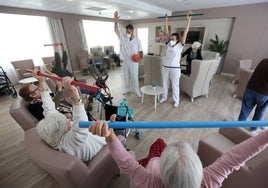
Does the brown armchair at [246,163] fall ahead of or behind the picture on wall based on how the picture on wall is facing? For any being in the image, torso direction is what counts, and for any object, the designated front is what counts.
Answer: ahead

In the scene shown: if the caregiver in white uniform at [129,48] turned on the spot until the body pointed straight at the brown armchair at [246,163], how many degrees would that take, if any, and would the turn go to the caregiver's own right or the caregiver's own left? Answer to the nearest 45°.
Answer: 0° — they already face it

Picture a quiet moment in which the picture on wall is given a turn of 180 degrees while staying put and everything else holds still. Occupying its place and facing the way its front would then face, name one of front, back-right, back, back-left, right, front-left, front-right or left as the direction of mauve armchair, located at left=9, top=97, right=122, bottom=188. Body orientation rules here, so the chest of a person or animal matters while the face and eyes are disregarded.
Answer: back

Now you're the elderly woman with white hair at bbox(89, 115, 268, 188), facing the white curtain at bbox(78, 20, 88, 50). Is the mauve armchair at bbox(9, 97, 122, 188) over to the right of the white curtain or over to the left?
left

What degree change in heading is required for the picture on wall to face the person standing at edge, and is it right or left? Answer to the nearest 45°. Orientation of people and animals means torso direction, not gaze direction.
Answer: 0° — it already faces them

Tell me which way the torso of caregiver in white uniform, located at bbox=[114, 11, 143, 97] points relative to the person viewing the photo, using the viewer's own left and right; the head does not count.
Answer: facing the viewer

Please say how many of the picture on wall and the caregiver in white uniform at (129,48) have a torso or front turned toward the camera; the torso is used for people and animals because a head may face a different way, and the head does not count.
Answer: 2

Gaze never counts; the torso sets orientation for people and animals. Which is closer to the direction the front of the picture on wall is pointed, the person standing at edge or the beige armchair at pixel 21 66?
the person standing at edge

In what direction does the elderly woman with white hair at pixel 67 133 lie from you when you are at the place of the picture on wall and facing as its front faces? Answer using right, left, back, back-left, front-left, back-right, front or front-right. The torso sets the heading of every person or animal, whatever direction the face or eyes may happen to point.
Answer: front

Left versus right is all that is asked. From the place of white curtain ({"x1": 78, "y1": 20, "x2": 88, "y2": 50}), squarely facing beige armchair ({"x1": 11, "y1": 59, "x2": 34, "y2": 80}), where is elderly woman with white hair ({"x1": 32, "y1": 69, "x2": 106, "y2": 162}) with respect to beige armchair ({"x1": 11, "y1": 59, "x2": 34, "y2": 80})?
left

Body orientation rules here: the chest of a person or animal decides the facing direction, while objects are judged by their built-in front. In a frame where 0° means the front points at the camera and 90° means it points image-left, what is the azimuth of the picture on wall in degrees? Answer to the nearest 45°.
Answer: approximately 0°

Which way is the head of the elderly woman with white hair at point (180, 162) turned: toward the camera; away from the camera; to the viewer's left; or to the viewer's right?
away from the camera

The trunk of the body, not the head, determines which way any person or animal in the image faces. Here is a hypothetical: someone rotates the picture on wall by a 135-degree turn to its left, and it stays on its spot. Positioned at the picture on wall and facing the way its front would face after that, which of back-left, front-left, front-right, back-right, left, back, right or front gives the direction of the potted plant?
right
